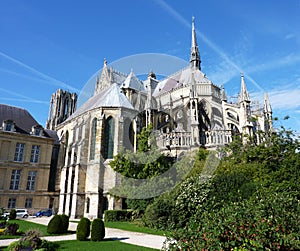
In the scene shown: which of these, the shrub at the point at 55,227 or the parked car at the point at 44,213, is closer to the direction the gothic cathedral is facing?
the parked car

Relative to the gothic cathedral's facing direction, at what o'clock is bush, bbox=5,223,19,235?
The bush is roughly at 8 o'clock from the gothic cathedral.

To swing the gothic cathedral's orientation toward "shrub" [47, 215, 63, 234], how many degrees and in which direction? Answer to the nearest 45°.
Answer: approximately 135° to its left

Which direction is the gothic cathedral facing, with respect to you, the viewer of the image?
facing away from the viewer and to the left of the viewer

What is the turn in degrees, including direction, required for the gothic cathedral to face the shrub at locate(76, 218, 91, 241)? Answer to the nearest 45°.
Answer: approximately 135° to its left
